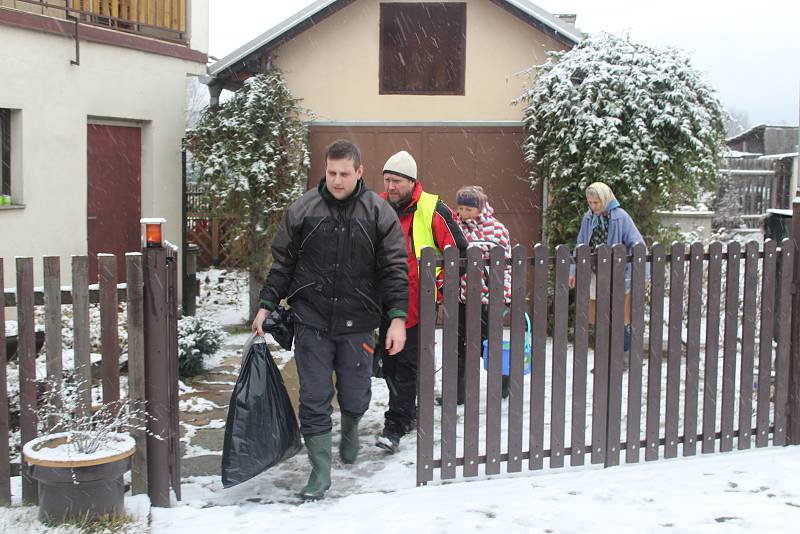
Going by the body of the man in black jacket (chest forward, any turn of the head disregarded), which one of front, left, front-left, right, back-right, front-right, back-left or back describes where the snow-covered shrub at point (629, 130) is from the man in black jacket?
back-left

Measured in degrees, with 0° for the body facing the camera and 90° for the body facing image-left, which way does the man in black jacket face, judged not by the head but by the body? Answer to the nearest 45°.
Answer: approximately 0°

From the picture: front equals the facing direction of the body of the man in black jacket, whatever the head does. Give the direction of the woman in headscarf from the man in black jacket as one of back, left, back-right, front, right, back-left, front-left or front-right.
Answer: back-left

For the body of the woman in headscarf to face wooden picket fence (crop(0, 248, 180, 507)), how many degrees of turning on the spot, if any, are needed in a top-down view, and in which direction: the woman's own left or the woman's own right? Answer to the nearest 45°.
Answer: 0° — they already face it

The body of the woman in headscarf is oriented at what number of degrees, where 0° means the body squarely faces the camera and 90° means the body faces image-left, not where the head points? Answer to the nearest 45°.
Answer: approximately 45°

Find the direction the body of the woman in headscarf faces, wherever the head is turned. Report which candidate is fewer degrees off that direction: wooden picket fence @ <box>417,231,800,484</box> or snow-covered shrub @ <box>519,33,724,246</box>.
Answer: the wooden picket fence

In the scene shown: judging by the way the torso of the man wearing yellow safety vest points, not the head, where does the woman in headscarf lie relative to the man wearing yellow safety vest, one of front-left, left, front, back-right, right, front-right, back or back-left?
back

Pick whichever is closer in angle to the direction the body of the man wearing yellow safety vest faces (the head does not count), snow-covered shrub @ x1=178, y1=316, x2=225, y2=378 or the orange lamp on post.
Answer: the orange lamp on post

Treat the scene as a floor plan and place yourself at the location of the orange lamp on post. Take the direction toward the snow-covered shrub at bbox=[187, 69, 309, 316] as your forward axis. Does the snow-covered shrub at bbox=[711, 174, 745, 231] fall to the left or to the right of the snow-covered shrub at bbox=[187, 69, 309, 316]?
right

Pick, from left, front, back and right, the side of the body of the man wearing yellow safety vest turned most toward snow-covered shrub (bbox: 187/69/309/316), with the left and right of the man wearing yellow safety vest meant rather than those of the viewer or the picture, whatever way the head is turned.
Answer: right
